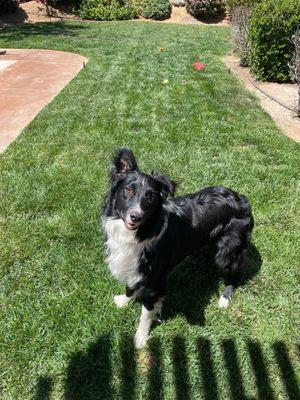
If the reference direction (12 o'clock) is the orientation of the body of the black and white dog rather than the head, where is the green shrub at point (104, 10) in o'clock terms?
The green shrub is roughly at 4 o'clock from the black and white dog.

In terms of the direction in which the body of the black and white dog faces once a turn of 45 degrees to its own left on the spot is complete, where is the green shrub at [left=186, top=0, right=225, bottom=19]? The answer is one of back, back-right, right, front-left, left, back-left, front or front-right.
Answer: back

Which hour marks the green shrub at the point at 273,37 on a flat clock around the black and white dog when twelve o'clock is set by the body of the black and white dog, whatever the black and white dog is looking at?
The green shrub is roughly at 5 o'clock from the black and white dog.

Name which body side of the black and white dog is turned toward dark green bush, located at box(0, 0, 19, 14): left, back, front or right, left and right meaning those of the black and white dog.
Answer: right

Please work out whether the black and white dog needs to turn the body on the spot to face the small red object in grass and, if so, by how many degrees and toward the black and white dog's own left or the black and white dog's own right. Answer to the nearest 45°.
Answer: approximately 135° to the black and white dog's own right

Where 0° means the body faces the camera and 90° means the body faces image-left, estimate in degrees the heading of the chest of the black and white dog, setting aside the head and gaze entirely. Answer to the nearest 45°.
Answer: approximately 45°
